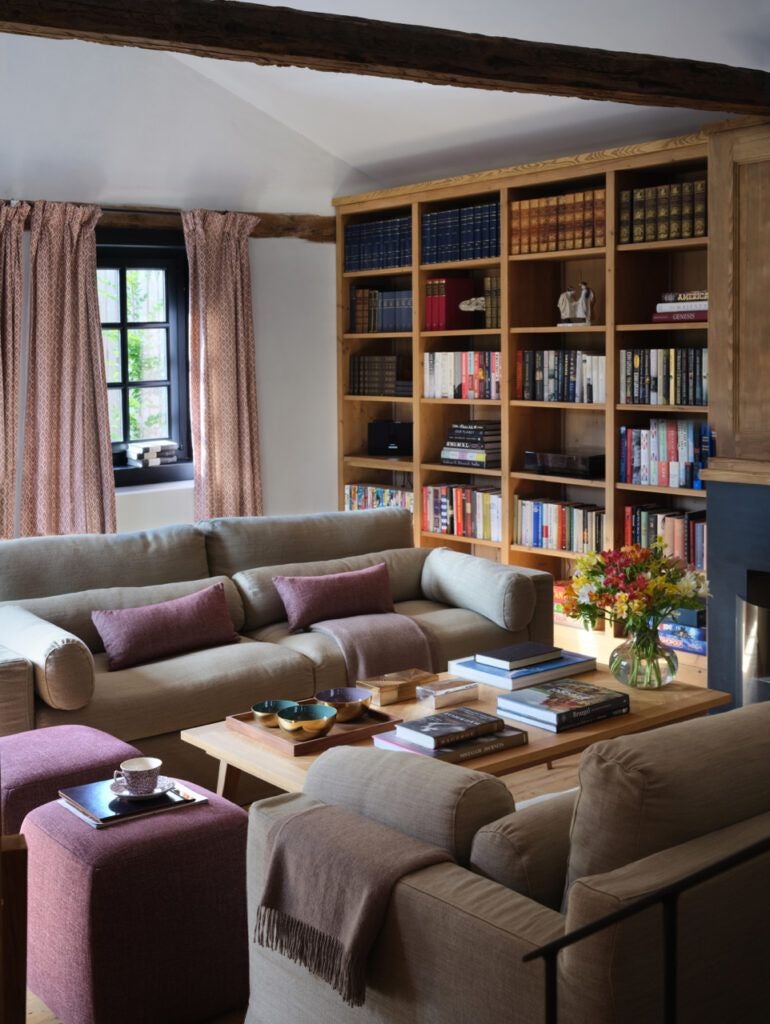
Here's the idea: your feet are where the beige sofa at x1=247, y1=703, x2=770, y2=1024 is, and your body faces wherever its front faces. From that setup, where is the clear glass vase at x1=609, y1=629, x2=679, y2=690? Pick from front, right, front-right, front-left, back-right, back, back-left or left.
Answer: front-right

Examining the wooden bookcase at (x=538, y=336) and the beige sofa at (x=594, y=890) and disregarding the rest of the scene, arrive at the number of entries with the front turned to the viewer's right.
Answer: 0

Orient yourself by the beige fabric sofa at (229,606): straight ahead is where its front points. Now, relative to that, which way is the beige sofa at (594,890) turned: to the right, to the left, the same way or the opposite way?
the opposite way

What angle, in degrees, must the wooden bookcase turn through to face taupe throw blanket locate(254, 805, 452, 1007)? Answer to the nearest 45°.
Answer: approximately 45° to its left

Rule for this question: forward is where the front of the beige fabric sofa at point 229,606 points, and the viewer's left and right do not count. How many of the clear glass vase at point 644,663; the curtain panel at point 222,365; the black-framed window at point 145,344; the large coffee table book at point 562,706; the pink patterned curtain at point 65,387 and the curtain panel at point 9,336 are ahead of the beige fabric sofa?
2

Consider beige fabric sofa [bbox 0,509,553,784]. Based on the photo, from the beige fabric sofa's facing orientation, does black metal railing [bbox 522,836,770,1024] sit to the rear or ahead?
ahead

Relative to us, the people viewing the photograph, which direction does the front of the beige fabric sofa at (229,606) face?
facing the viewer and to the right of the viewer

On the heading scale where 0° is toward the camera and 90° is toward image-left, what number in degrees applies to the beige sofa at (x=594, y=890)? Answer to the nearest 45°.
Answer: approximately 135°

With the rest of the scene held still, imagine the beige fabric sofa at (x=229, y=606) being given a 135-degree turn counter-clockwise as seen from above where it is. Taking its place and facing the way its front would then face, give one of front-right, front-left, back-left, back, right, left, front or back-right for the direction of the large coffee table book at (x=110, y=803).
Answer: back

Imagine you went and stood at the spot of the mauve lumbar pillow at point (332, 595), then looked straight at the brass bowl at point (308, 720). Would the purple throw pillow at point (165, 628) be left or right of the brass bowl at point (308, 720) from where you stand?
right

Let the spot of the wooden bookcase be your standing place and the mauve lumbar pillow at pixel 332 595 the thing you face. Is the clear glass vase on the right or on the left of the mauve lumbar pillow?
left

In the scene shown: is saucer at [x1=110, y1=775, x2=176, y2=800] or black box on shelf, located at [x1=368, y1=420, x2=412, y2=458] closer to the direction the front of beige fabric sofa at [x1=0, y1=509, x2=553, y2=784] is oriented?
the saucer

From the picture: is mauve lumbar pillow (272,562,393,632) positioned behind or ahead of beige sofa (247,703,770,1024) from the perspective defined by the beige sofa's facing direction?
ahead
